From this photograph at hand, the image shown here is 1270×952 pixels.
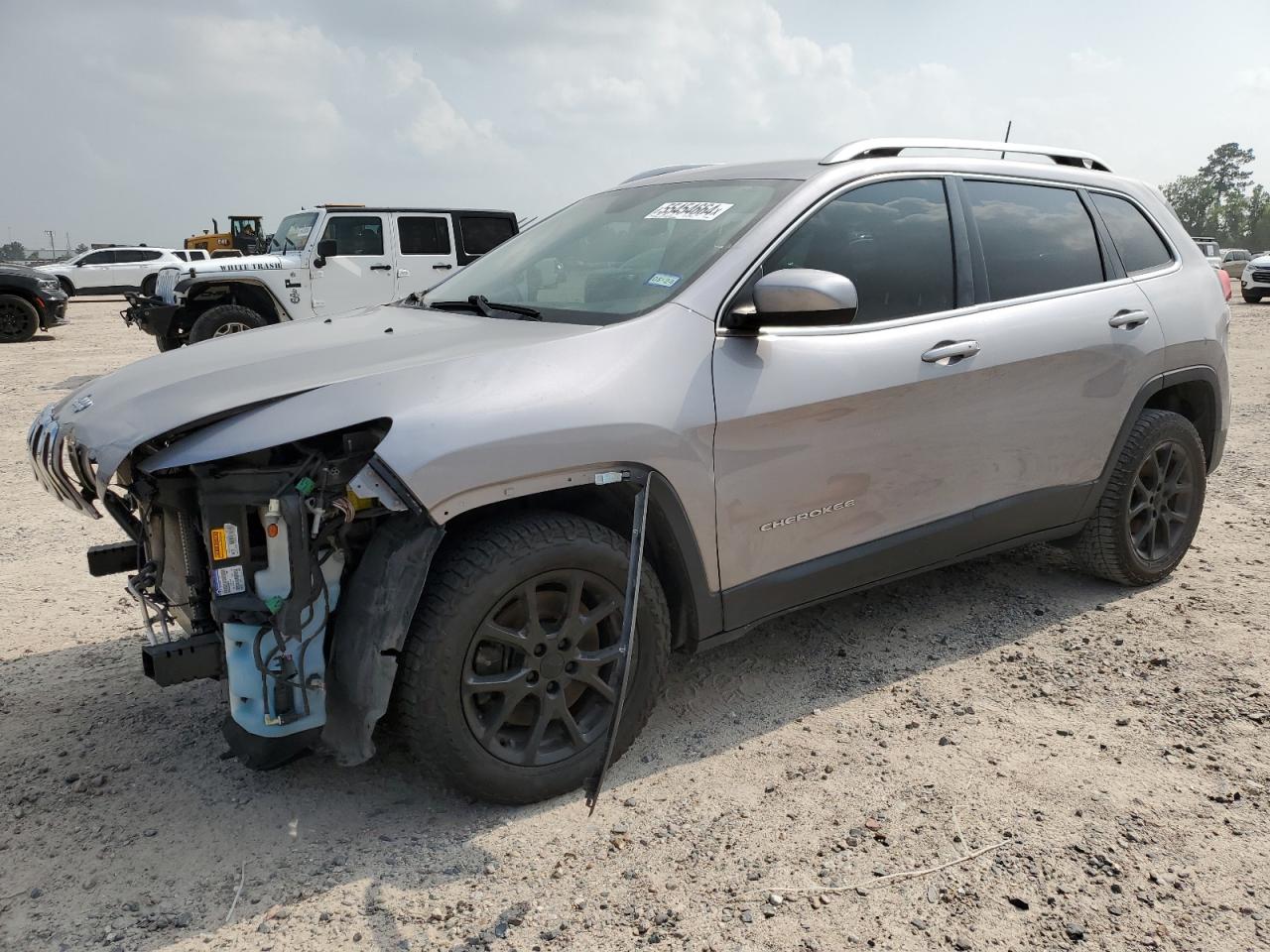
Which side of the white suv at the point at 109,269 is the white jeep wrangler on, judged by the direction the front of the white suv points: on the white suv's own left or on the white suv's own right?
on the white suv's own left

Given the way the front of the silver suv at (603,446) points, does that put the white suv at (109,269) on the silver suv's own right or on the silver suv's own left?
on the silver suv's own right

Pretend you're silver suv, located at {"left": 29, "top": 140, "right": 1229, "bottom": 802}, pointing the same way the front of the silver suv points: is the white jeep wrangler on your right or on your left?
on your right

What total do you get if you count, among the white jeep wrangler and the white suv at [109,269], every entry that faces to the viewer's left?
2

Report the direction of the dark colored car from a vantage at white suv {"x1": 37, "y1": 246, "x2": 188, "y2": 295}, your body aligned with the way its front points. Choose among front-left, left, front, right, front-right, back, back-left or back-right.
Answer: left

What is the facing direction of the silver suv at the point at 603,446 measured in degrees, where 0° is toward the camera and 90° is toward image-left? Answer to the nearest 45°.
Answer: approximately 45°

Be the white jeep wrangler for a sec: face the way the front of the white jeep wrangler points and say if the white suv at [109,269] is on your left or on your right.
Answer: on your right

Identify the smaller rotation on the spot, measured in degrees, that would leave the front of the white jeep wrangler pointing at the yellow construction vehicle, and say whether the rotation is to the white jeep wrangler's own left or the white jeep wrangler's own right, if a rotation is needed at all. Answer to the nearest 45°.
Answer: approximately 90° to the white jeep wrangler's own right

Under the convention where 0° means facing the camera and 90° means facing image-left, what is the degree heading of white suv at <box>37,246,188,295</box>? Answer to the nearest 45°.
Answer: approximately 90°

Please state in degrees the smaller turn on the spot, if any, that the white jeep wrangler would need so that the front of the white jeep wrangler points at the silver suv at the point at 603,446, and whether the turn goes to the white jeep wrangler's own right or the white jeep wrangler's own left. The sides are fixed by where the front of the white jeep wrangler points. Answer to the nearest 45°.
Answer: approximately 90° to the white jeep wrangler's own left

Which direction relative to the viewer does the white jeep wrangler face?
to the viewer's left
